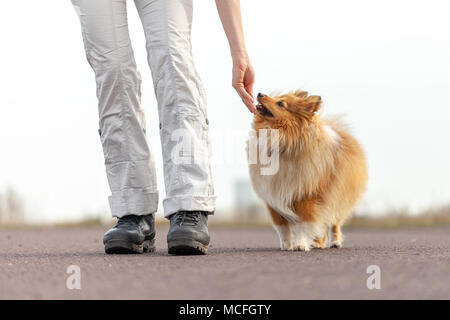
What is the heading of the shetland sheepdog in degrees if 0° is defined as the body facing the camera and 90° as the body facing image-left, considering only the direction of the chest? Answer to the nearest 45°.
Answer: approximately 45°
